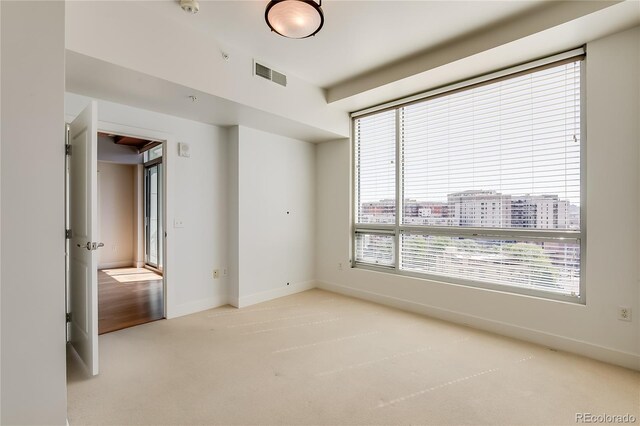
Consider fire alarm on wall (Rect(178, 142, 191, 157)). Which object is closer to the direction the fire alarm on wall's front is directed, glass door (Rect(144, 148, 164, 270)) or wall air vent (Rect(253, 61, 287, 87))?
the wall air vent

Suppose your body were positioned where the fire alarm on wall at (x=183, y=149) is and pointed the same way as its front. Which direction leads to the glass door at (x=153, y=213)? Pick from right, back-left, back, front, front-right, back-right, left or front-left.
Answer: back-left

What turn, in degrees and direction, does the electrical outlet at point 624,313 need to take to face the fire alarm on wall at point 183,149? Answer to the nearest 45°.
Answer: approximately 45° to its right

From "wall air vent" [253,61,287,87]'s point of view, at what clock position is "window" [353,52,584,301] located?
The window is roughly at 11 o'clock from the wall air vent.

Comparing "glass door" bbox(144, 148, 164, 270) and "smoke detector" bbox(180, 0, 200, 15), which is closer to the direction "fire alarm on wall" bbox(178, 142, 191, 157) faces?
the smoke detector
